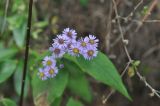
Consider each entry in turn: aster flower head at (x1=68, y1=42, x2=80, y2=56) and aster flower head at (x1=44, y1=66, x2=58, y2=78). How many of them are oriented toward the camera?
2

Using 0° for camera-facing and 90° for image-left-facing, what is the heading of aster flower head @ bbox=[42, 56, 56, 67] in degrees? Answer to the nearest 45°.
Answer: approximately 0°

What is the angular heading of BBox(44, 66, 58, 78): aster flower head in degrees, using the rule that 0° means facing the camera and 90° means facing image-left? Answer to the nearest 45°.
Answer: approximately 0°
